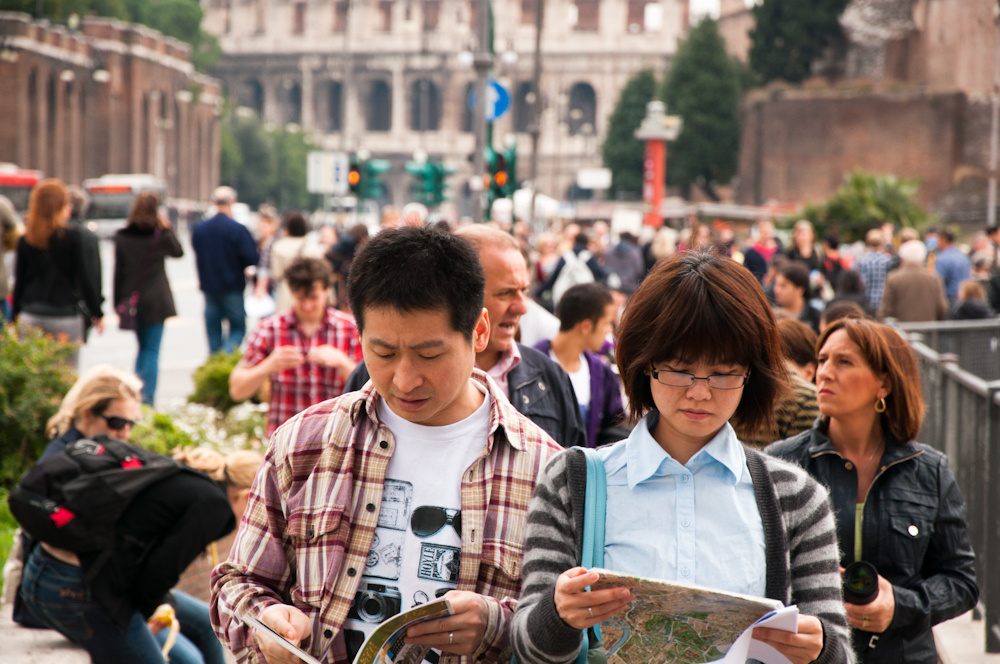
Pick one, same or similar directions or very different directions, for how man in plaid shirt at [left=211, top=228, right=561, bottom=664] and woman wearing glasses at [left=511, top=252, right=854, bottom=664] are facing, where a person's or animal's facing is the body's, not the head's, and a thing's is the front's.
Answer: same or similar directions

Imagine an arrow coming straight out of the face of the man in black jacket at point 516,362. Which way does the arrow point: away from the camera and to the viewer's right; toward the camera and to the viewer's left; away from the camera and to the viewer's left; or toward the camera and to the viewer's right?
toward the camera and to the viewer's right

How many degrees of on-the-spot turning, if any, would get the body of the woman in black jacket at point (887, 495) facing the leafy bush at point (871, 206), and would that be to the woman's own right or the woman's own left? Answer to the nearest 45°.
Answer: approximately 135° to the woman's own right

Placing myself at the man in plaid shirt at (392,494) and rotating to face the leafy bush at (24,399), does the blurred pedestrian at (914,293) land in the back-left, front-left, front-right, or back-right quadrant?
front-right

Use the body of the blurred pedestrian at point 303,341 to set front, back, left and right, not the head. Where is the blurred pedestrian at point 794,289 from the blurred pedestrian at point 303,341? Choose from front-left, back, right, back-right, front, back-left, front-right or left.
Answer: back-left

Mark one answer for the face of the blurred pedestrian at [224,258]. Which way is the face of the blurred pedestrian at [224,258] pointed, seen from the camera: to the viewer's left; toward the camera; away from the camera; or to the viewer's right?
away from the camera

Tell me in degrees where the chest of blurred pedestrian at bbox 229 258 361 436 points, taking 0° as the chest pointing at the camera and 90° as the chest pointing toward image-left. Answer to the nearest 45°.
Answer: approximately 0°

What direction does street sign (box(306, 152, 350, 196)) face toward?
toward the camera

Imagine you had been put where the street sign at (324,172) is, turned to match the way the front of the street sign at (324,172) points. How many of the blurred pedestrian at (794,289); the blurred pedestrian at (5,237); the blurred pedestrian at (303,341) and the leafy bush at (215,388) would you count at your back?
0

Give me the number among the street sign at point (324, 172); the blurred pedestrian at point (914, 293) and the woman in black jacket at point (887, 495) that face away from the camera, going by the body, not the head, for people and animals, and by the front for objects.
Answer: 1

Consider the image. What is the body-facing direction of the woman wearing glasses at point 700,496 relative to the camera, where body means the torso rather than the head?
toward the camera

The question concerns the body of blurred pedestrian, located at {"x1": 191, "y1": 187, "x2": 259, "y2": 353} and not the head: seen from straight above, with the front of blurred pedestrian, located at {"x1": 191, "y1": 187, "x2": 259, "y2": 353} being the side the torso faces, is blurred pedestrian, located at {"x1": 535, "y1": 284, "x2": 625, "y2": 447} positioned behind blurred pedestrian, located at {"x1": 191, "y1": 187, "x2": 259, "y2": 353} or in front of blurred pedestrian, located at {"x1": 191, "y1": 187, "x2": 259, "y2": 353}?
behind

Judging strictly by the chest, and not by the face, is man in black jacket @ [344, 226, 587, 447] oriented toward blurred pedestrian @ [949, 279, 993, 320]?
no
